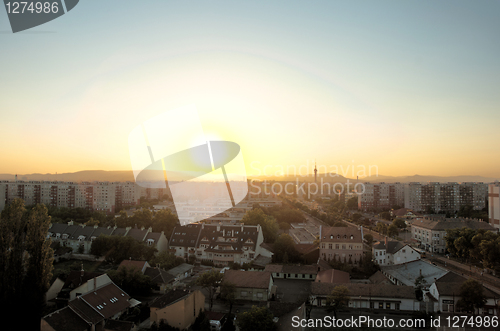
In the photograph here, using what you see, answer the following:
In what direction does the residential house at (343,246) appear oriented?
toward the camera

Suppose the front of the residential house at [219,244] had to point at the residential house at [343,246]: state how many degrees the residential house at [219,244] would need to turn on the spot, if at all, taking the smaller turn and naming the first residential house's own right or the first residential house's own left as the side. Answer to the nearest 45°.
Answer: approximately 90° to the first residential house's own left

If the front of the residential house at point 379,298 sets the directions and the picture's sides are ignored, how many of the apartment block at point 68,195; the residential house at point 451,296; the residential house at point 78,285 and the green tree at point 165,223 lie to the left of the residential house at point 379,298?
1

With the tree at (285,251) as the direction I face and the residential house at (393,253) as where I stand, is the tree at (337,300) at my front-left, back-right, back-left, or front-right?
front-left

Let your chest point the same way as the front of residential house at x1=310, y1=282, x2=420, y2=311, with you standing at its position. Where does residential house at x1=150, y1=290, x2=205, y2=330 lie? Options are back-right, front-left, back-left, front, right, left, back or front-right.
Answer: front-right

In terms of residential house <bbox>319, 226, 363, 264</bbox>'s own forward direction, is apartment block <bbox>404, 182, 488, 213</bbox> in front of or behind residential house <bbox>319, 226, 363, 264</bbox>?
behind

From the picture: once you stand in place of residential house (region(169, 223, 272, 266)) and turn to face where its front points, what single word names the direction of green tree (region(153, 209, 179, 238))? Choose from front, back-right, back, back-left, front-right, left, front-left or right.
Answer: back-right

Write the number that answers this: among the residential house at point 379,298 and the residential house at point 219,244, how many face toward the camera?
2

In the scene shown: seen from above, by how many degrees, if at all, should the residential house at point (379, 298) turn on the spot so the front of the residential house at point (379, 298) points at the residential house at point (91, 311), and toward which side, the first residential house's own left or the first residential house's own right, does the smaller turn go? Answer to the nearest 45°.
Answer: approximately 45° to the first residential house's own right

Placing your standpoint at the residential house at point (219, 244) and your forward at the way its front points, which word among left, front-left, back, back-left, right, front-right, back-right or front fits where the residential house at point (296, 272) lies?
front-left

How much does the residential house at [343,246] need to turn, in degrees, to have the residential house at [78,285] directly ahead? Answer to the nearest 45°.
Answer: approximately 45° to its right

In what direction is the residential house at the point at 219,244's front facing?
toward the camera

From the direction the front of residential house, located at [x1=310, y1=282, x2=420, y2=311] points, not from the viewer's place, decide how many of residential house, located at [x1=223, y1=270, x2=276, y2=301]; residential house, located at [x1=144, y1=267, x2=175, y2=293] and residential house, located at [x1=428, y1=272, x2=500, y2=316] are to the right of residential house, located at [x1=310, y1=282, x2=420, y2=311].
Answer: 2

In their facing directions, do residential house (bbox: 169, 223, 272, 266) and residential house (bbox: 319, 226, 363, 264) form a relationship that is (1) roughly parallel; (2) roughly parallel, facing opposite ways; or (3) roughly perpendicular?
roughly parallel

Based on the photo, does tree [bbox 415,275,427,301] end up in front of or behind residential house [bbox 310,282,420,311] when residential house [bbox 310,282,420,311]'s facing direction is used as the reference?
behind

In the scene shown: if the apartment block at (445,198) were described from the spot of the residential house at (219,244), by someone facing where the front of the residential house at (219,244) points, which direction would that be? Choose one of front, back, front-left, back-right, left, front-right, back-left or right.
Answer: back-left

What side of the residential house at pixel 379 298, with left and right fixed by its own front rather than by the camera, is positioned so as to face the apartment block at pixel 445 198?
back

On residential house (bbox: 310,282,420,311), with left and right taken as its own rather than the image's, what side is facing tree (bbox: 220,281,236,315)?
right
